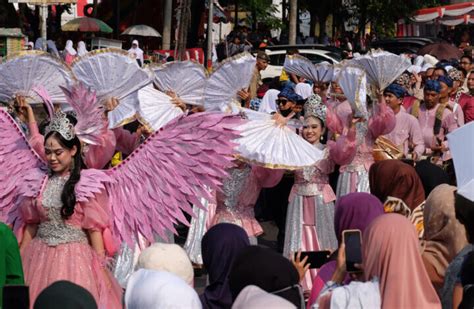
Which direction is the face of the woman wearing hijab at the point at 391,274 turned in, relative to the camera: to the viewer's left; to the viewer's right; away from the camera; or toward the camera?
away from the camera

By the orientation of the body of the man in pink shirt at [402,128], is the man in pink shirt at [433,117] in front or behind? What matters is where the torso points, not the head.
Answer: behind

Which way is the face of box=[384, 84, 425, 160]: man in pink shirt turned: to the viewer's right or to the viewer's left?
to the viewer's left

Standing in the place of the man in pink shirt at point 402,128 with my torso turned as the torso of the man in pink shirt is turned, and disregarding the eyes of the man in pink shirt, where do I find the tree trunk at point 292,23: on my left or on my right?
on my right

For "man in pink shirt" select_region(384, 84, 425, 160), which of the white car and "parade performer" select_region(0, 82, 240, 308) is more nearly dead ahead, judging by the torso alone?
the parade performer

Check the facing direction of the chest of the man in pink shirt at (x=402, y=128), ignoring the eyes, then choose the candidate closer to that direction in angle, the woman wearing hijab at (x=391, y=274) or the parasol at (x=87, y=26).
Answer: the woman wearing hijab

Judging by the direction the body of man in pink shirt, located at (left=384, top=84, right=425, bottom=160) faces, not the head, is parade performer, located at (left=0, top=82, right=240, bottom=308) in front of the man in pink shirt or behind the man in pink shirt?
in front

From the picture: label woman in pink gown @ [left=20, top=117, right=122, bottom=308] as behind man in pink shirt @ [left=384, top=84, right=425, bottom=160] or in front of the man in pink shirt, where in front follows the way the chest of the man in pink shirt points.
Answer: in front

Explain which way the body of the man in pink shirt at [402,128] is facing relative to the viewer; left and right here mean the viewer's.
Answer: facing the viewer and to the left of the viewer

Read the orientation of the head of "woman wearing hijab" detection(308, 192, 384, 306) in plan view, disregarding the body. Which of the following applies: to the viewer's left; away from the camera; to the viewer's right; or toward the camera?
away from the camera

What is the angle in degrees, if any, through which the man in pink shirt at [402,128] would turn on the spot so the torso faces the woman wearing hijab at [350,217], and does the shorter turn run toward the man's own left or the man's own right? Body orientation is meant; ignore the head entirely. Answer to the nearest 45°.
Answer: approximately 45° to the man's own left

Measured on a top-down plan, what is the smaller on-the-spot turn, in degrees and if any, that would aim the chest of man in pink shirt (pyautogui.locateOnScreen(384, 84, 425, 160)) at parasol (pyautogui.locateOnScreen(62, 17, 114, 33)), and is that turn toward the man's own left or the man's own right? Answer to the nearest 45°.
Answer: approximately 90° to the man's own right

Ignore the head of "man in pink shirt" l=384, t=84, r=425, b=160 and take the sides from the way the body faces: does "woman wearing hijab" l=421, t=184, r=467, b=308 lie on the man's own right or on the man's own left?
on the man's own left

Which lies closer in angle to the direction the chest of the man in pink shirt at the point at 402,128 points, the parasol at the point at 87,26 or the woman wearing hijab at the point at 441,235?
the woman wearing hijab

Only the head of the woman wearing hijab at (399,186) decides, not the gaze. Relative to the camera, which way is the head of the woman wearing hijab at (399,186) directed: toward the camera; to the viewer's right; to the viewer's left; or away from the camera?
away from the camera
